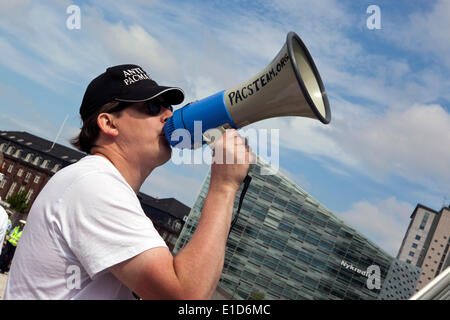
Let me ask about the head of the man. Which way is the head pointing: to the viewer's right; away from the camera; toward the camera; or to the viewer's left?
to the viewer's right

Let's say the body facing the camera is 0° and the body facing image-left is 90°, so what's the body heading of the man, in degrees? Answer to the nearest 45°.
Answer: approximately 270°
